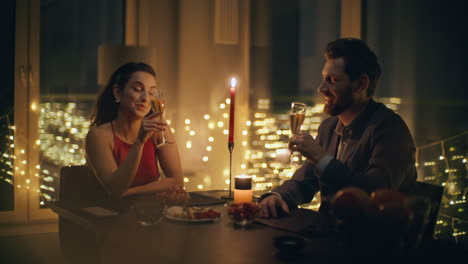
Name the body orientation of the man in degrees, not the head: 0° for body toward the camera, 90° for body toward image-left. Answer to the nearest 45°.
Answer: approximately 45°

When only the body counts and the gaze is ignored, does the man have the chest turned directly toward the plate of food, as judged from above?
yes

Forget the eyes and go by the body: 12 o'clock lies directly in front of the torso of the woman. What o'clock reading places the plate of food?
The plate of food is roughly at 1 o'clock from the woman.

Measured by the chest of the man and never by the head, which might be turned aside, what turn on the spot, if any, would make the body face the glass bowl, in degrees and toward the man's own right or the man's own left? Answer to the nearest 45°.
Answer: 0° — they already face it

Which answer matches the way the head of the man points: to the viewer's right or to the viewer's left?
to the viewer's left
